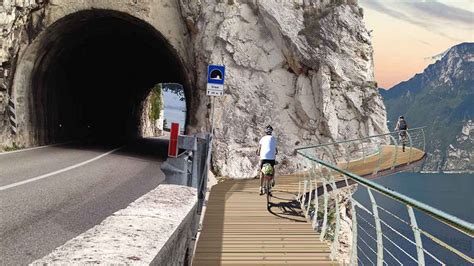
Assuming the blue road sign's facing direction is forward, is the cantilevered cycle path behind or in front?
in front

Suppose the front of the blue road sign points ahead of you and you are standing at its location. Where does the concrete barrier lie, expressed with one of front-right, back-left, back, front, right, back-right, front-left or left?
front

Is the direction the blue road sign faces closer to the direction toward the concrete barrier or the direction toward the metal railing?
the concrete barrier

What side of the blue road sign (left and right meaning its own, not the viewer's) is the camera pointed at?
front

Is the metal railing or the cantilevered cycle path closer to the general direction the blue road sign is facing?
the cantilevered cycle path
